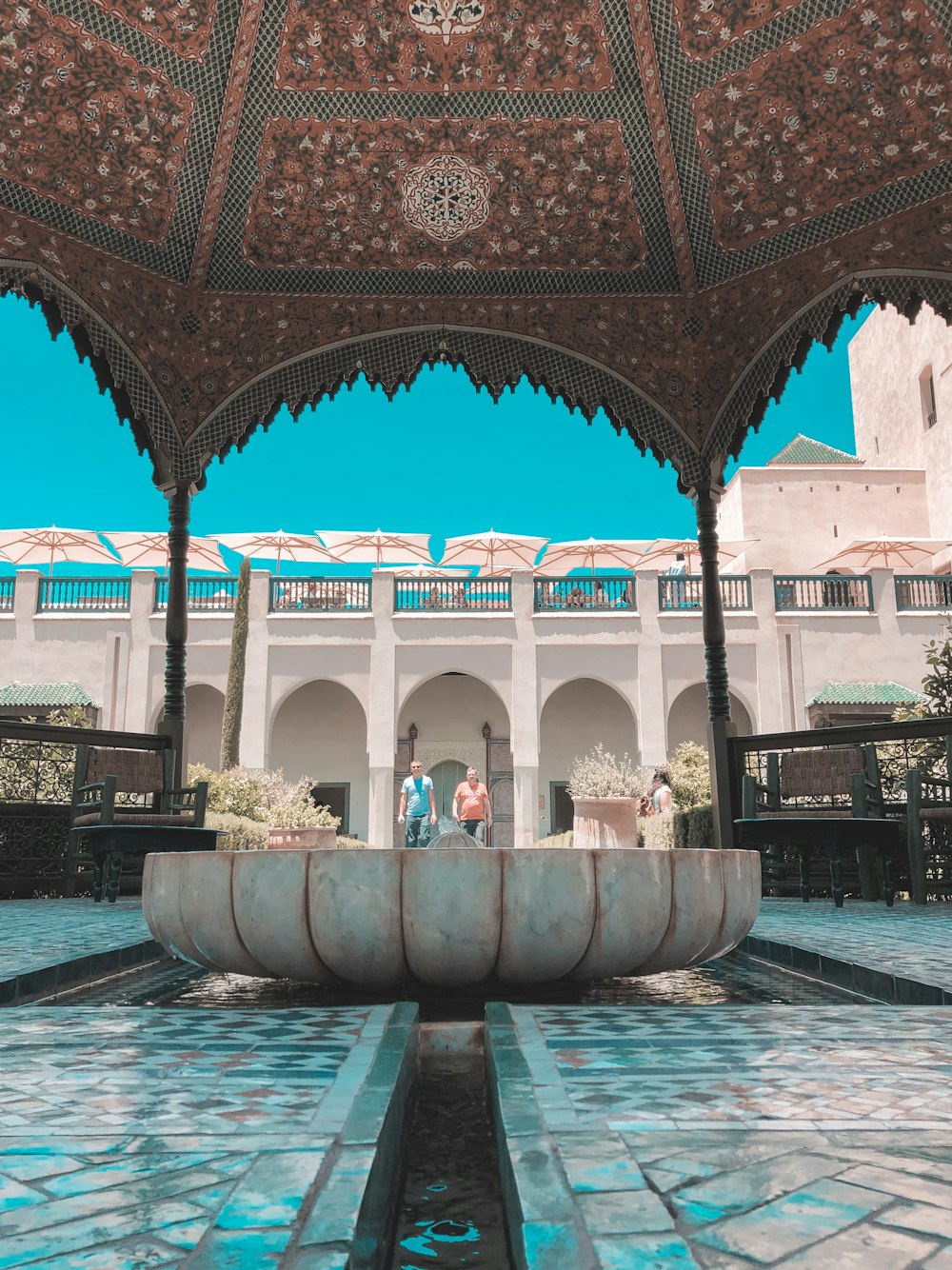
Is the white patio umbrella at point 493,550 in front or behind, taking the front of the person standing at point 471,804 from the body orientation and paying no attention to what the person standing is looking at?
behind

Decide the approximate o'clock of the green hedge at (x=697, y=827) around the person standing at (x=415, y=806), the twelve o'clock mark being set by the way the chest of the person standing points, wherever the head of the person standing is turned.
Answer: The green hedge is roughly at 10 o'clock from the person standing.

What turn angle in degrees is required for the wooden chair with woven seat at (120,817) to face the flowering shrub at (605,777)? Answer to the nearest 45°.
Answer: approximately 90° to its left

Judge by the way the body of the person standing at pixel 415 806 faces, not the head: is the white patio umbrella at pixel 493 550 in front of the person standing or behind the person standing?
behind

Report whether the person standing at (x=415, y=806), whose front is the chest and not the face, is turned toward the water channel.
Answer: yes

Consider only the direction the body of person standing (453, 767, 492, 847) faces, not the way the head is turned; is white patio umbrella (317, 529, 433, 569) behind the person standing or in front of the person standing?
behind

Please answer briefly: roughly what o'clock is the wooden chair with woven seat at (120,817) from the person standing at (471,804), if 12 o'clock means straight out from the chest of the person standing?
The wooden chair with woven seat is roughly at 1 o'clock from the person standing.

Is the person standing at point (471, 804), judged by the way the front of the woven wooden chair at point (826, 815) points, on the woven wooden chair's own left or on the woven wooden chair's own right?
on the woven wooden chair's own right

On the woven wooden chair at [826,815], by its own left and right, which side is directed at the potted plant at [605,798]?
back

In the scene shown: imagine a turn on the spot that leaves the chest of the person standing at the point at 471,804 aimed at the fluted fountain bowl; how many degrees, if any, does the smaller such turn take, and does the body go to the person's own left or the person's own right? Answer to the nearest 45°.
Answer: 0° — they already face it
